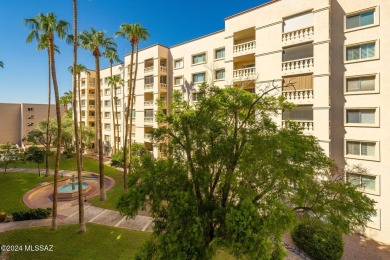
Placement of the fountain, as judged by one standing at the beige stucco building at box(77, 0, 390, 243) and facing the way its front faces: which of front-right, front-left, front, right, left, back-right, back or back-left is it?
front-right

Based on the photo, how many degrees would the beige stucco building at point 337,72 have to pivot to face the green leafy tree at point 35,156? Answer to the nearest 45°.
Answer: approximately 45° to its right

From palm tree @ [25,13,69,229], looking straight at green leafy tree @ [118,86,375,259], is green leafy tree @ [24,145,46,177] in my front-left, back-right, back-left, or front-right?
back-left

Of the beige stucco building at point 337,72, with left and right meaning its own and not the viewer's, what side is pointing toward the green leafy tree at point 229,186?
front

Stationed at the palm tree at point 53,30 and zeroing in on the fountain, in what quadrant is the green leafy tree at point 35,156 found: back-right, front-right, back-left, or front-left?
front-left

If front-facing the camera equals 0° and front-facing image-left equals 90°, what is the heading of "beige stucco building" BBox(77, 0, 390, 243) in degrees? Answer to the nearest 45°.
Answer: approximately 45°

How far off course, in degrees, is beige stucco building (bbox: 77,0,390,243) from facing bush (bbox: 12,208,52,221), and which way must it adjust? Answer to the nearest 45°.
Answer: approximately 45° to its right
